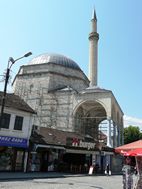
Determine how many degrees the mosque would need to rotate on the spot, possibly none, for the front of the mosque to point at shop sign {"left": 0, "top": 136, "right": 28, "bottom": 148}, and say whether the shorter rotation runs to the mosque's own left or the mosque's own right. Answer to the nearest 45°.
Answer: approximately 90° to the mosque's own right
